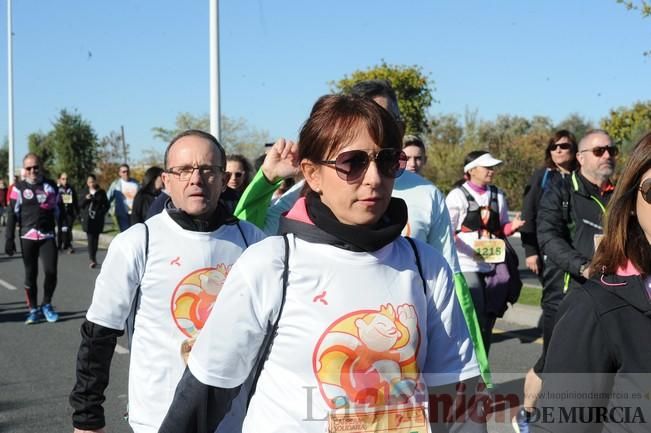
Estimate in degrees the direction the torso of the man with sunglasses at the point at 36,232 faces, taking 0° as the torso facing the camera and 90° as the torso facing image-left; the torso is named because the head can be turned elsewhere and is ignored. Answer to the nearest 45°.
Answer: approximately 0°

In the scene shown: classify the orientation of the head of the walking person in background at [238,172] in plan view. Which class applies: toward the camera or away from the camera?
toward the camera

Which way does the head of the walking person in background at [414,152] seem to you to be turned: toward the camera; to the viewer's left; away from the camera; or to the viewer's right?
toward the camera

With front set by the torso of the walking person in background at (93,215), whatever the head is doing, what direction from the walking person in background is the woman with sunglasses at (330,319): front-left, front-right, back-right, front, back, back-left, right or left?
front

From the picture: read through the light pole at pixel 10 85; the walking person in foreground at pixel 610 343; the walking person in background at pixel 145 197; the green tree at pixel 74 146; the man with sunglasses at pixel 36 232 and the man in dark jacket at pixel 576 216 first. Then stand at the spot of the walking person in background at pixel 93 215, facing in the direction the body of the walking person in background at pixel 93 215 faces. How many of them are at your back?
2

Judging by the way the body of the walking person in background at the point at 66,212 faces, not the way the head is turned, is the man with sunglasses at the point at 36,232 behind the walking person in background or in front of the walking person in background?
in front

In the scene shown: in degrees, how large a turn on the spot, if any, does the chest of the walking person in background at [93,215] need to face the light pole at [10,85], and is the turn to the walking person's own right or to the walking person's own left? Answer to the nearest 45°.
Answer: approximately 180°

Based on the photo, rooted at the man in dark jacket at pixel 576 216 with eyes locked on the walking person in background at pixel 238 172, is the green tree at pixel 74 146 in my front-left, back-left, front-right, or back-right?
front-right

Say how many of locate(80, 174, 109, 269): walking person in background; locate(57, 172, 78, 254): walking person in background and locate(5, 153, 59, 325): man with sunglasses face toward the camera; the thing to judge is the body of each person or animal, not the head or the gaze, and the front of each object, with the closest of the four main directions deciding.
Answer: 3

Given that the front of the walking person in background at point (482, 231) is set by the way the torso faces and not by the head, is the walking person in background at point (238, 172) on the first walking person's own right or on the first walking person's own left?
on the first walking person's own right

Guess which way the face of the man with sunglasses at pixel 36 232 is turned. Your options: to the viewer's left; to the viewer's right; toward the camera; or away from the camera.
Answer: toward the camera

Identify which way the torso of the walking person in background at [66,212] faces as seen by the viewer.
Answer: toward the camera

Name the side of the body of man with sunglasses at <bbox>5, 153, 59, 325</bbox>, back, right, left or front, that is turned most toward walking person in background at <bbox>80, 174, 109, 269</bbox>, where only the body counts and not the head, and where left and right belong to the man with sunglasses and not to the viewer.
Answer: back

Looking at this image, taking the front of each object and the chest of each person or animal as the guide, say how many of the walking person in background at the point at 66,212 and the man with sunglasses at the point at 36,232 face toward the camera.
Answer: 2

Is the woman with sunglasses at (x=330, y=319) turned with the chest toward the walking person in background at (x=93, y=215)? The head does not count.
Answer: no

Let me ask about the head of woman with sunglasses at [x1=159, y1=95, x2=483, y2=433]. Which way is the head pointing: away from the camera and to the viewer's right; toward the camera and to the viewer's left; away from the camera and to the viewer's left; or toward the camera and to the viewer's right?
toward the camera and to the viewer's right
